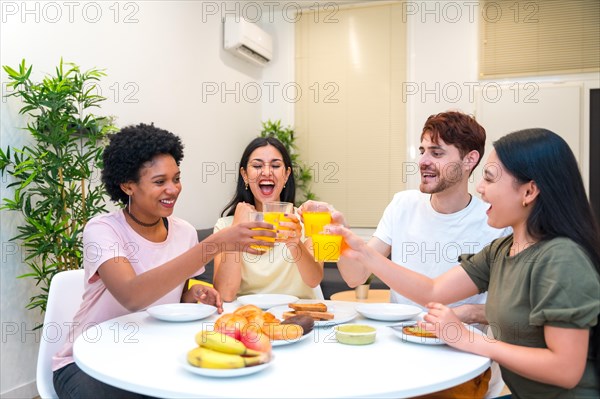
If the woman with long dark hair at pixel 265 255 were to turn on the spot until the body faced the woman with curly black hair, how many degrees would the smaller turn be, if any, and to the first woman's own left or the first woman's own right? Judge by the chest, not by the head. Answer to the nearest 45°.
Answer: approximately 45° to the first woman's own right

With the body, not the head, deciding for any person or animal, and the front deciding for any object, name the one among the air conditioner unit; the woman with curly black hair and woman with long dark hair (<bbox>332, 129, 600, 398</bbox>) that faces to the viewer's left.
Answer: the woman with long dark hair

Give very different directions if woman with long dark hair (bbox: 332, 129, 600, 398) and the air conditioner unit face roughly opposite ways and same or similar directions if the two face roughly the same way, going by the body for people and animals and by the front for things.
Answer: very different directions

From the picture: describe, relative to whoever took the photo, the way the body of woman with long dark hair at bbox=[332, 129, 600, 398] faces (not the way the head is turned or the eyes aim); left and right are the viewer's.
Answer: facing to the left of the viewer

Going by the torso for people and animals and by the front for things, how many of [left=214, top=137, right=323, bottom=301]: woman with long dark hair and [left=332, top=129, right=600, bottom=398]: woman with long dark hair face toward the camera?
1

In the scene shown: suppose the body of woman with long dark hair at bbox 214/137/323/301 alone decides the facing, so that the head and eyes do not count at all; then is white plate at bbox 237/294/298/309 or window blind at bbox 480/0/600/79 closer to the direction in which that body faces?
the white plate

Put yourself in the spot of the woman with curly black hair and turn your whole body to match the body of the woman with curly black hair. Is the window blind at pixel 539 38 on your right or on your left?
on your left

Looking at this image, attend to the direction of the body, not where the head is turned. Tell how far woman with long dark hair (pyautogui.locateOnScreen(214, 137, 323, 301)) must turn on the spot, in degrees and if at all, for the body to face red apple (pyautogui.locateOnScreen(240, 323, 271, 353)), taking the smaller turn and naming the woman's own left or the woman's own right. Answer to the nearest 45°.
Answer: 0° — they already face it

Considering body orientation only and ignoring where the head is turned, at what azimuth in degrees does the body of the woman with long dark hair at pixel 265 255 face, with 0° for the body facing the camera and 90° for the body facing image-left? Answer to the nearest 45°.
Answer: approximately 0°

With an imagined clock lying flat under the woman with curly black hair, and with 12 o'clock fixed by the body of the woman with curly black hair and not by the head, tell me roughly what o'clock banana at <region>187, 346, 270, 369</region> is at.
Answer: The banana is roughly at 1 o'clock from the woman with curly black hair.

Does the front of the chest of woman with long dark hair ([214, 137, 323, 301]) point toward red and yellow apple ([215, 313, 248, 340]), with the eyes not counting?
yes

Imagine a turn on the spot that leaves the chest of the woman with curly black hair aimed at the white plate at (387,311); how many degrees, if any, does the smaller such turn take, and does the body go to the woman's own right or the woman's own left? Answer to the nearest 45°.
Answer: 0° — they already face it

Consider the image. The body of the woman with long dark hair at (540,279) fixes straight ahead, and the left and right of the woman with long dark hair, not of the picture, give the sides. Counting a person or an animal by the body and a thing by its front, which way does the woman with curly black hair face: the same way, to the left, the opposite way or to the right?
the opposite way
